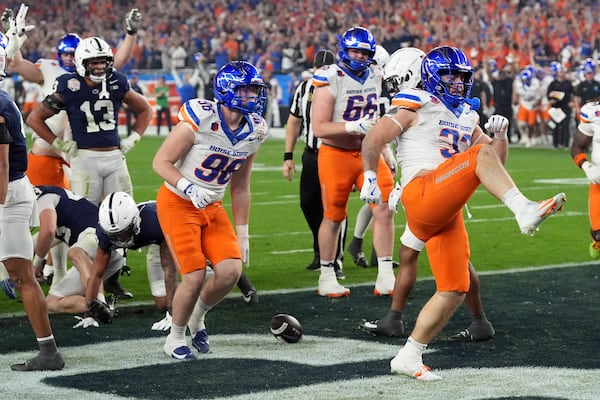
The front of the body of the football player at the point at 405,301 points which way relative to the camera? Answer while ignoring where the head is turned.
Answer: to the viewer's left

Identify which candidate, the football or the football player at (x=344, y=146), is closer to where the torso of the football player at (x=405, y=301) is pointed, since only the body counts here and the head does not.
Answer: the football

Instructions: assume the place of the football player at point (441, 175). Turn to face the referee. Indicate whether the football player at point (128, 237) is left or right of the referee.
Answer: left

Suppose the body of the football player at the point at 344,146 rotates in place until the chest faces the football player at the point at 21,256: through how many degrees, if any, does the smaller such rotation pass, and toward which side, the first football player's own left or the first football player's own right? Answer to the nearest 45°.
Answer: approximately 90° to the first football player's own right

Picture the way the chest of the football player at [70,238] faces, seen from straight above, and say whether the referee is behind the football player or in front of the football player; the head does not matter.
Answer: behind

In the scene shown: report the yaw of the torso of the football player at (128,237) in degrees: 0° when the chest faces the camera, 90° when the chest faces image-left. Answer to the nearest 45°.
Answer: approximately 0°

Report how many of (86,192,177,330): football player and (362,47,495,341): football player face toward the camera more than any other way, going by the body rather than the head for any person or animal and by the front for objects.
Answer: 1
